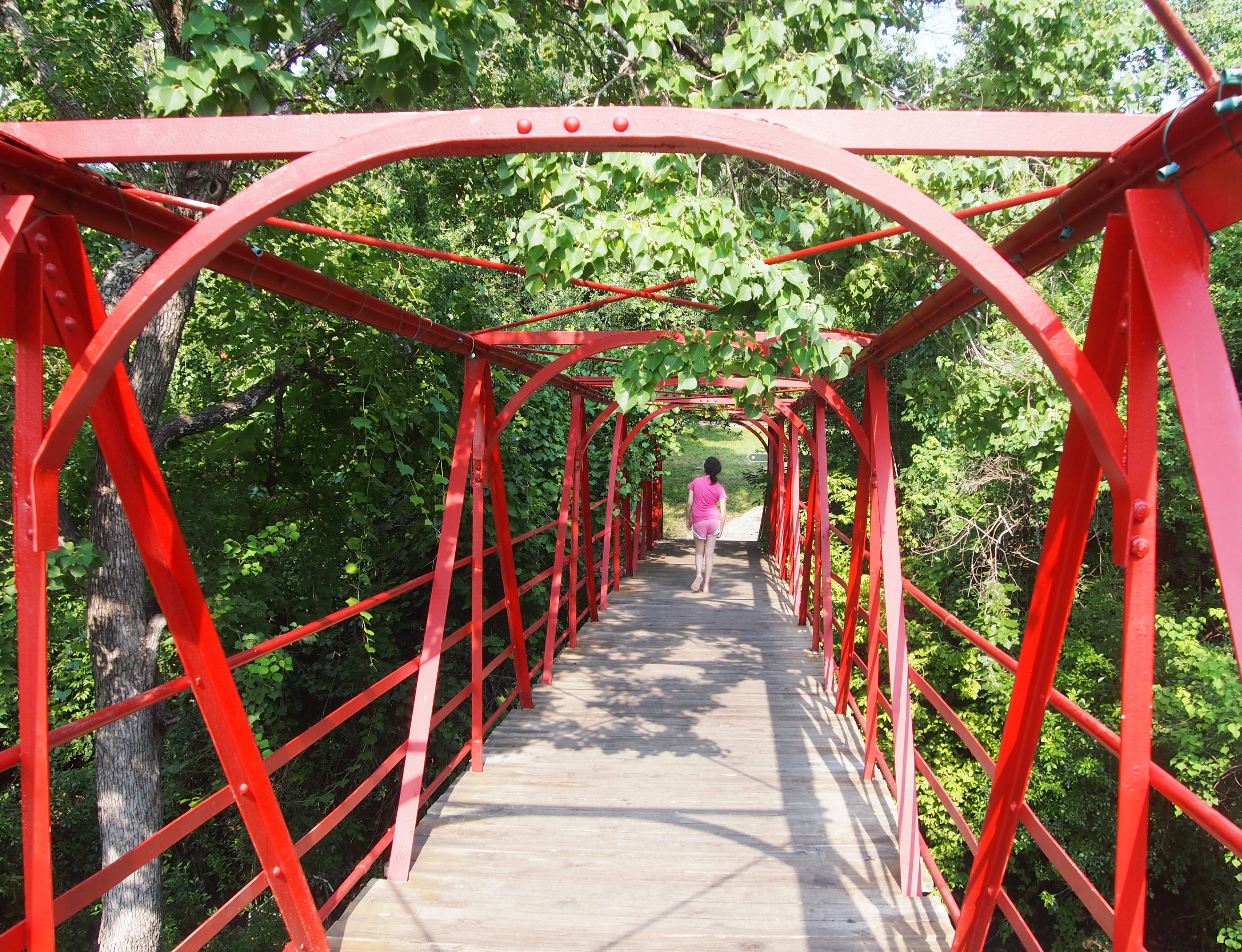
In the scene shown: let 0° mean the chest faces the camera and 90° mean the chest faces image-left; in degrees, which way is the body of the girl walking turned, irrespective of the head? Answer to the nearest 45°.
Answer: approximately 180°

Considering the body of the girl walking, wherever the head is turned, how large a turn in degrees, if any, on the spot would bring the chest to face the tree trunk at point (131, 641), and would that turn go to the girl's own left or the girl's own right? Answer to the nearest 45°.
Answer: approximately 135° to the girl's own left

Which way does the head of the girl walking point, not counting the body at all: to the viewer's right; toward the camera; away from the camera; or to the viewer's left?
away from the camera
